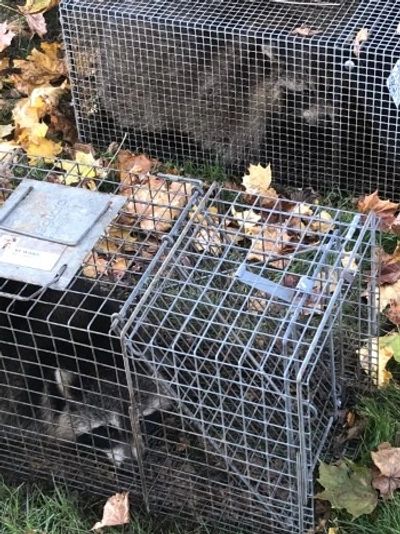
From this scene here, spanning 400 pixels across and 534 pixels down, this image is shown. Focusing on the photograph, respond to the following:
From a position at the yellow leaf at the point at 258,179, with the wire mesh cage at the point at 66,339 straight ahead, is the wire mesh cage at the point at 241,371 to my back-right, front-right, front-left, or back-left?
front-left

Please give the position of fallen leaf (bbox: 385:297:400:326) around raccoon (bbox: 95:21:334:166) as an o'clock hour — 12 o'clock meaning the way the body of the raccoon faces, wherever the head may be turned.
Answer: The fallen leaf is roughly at 2 o'clock from the raccoon.

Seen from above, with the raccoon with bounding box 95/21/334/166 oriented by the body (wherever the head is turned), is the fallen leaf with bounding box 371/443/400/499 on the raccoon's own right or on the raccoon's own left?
on the raccoon's own right

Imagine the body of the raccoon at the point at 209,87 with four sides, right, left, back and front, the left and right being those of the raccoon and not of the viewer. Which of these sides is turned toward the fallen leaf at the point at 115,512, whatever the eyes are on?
right

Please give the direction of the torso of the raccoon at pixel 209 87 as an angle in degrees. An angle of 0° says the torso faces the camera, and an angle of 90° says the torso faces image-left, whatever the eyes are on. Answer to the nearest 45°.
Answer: approximately 270°

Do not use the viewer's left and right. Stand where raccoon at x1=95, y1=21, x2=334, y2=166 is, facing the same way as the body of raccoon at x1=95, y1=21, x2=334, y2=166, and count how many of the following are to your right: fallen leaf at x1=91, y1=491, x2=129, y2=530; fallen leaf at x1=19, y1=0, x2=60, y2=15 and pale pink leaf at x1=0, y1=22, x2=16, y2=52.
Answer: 1

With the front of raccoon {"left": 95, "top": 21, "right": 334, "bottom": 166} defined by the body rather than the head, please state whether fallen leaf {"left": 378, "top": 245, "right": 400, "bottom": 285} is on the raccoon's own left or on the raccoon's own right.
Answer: on the raccoon's own right
